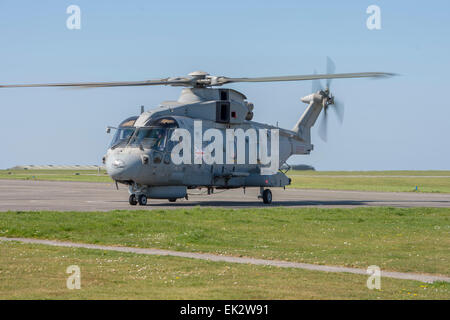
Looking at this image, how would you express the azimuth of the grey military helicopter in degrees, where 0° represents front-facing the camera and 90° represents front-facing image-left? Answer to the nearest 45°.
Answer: approximately 45°
